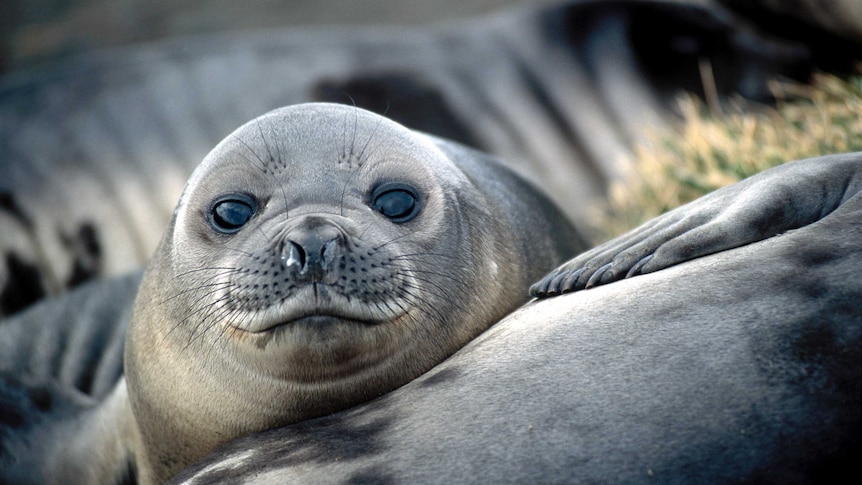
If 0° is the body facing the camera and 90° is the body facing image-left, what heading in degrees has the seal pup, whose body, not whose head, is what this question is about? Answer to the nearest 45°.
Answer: approximately 0°
